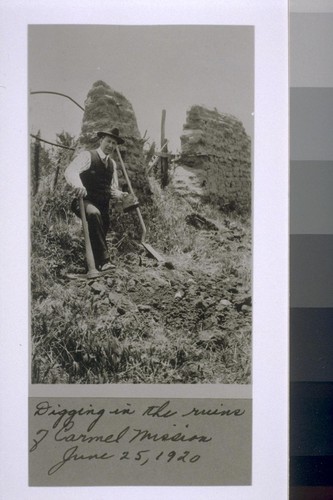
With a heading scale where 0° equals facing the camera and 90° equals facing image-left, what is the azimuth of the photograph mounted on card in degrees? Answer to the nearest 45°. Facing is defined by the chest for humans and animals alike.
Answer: approximately 0°
